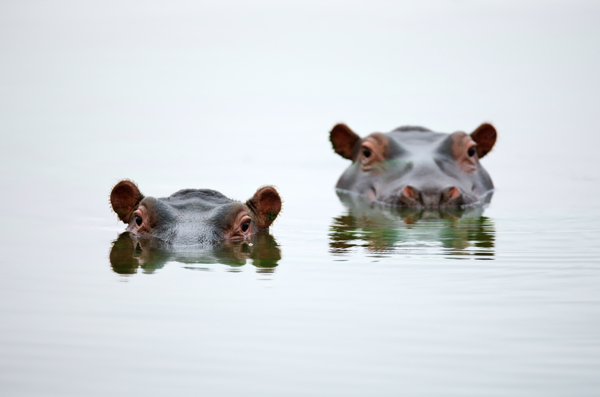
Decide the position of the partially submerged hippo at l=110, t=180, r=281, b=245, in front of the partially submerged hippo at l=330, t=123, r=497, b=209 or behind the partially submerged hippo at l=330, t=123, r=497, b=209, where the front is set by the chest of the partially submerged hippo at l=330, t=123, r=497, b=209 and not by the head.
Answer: in front

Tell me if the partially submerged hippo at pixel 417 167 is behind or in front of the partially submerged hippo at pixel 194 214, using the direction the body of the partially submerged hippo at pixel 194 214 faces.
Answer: behind

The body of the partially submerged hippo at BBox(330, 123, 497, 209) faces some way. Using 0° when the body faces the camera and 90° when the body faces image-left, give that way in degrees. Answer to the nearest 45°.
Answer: approximately 0°

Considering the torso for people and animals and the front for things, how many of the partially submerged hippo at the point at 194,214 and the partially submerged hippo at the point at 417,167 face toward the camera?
2
